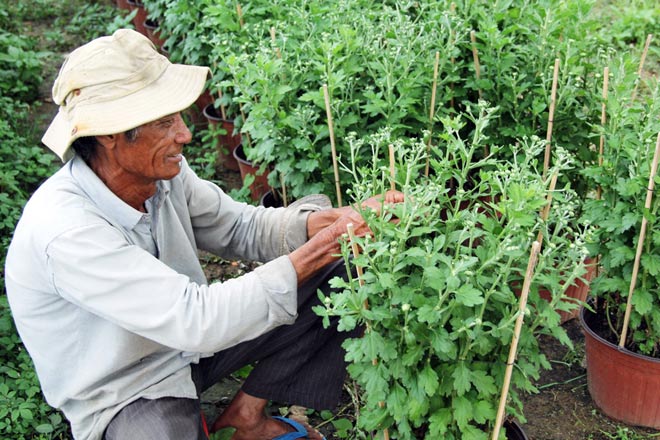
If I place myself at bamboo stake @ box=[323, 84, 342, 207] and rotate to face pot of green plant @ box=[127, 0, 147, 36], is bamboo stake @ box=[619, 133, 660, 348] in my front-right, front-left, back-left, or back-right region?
back-right

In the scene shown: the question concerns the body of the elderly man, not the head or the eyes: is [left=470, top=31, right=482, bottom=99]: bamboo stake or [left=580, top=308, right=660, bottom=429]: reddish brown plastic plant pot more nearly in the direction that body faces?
the reddish brown plastic plant pot

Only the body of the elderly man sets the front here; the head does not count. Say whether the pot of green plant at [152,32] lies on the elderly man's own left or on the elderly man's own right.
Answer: on the elderly man's own left

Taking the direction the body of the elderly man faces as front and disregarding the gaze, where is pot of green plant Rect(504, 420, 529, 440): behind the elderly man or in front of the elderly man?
in front

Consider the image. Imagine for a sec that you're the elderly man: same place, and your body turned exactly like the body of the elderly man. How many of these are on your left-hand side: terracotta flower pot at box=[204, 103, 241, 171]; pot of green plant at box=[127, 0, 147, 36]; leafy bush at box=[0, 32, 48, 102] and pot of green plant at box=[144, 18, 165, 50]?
4

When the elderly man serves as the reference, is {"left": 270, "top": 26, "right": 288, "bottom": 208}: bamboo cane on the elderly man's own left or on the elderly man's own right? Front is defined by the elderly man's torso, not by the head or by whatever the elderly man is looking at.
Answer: on the elderly man's own left

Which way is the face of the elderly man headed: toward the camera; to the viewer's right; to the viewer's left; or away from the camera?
to the viewer's right

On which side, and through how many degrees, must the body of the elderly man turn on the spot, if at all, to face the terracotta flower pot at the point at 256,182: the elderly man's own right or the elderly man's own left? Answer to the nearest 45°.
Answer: approximately 90° to the elderly man's own left

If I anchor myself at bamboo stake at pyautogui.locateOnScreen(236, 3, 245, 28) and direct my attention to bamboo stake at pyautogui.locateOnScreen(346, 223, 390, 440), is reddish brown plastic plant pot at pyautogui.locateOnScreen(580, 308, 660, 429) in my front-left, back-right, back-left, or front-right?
front-left

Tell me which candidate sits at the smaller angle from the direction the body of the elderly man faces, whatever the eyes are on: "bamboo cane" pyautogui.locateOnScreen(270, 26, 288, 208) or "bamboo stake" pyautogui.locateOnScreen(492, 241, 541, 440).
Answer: the bamboo stake

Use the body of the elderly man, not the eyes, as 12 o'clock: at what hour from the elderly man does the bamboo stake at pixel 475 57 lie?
The bamboo stake is roughly at 11 o'clock from the elderly man.

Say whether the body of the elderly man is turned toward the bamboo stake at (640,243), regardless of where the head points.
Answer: yes

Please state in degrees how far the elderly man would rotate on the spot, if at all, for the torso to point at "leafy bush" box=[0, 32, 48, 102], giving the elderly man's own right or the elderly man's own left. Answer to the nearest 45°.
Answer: approximately 90° to the elderly man's own left

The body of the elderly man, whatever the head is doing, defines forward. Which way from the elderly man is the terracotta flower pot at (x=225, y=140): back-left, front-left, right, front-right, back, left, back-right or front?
left

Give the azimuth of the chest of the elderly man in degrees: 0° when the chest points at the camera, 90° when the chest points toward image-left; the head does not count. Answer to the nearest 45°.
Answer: approximately 270°

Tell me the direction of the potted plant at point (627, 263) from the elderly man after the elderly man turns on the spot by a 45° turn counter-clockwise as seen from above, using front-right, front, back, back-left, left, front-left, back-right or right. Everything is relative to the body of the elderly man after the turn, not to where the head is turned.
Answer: front-right
